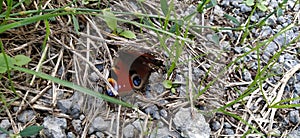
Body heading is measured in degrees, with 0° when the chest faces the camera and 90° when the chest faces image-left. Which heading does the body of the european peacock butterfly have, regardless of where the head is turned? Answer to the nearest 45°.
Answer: approximately 90°

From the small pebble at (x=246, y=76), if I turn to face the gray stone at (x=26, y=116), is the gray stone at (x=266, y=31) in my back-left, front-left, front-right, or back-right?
back-right
